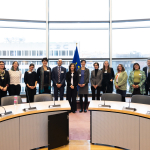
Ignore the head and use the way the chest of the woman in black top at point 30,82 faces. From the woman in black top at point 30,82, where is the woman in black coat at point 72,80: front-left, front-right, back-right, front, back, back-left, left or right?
left

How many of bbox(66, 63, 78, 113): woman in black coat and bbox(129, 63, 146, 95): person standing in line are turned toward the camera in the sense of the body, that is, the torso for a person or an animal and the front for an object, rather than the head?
2

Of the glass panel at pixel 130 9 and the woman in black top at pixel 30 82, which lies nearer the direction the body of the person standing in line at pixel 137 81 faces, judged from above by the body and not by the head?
the woman in black top

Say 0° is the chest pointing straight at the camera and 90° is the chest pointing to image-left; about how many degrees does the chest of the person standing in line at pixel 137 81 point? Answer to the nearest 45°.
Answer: approximately 0°

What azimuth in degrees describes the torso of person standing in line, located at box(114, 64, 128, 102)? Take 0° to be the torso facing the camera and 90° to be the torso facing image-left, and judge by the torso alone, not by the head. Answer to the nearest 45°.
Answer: approximately 45°

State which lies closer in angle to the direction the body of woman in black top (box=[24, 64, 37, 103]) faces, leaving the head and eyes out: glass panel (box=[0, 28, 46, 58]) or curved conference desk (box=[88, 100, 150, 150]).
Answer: the curved conference desk
